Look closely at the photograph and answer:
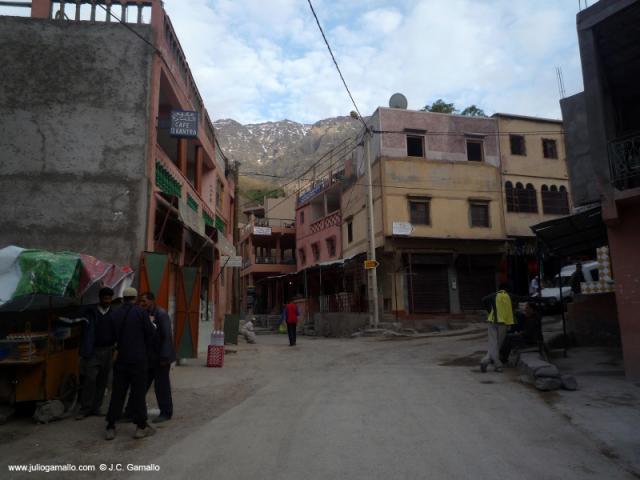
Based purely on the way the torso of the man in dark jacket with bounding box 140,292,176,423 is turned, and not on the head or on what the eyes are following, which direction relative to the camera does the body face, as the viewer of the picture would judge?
to the viewer's left

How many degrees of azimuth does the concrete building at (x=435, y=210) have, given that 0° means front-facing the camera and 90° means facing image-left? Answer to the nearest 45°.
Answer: approximately 0°

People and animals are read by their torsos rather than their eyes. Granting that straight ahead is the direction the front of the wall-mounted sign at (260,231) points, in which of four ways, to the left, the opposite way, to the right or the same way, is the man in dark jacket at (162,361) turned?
to the right

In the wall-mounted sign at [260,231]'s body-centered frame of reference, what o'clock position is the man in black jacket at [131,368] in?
The man in black jacket is roughly at 12 o'clock from the wall-mounted sign.

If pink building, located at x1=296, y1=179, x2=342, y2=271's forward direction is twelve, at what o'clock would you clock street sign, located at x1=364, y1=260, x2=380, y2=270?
The street sign is roughly at 10 o'clock from the pink building.

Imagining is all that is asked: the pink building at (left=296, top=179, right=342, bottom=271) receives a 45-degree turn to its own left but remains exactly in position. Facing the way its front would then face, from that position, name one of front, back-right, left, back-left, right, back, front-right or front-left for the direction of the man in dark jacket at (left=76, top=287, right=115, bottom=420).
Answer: front

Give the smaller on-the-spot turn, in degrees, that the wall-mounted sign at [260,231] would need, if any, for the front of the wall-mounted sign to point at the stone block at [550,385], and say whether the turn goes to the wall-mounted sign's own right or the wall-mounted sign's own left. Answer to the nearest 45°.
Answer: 0° — it already faces it

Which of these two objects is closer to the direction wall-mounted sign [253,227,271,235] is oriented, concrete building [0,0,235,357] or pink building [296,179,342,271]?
the concrete building

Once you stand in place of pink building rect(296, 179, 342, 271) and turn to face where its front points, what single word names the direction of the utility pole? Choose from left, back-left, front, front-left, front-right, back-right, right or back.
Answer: front-left

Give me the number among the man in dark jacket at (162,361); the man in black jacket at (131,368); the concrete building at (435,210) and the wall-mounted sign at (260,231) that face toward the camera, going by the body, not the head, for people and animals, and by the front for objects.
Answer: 2
